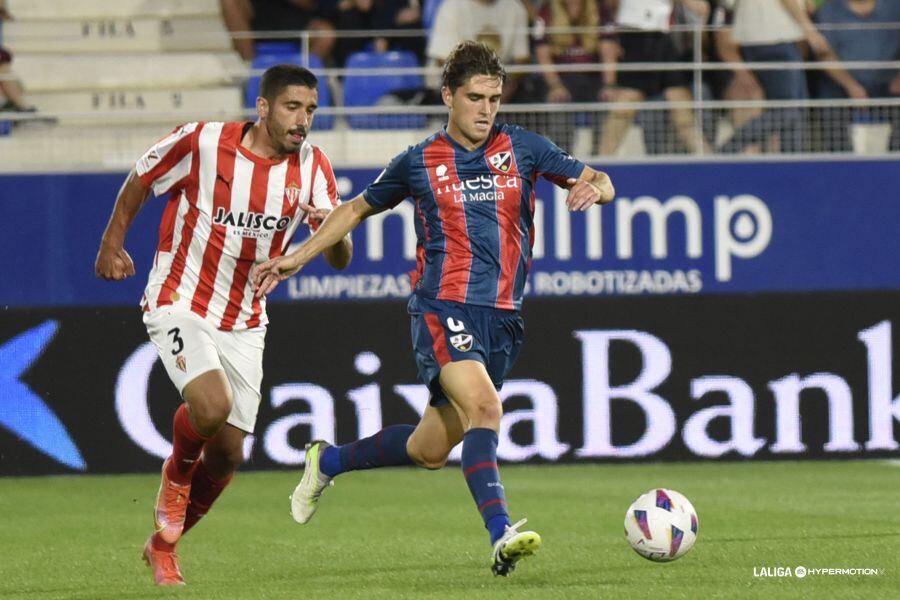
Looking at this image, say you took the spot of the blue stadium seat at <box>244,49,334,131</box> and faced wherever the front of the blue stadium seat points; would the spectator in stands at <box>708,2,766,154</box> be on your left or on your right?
on your left

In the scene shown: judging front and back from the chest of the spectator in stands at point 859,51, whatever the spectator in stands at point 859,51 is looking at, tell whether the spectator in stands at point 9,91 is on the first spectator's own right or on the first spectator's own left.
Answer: on the first spectator's own right

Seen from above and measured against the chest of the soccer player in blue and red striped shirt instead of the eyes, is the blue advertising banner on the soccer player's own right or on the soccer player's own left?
on the soccer player's own left

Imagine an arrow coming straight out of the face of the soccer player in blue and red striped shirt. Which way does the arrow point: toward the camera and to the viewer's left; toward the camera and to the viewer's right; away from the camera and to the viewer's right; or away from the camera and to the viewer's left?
toward the camera and to the viewer's right

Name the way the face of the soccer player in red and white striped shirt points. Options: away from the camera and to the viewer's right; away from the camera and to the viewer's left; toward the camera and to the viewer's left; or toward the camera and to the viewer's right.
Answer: toward the camera and to the viewer's right

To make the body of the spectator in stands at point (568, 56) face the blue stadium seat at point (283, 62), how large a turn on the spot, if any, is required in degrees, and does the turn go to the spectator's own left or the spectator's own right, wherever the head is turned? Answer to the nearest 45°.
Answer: approximately 90° to the spectator's own right

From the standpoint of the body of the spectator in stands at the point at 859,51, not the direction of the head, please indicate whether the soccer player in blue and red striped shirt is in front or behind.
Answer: in front

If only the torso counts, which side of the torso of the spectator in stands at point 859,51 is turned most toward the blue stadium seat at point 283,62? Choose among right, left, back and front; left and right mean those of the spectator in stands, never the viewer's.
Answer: right

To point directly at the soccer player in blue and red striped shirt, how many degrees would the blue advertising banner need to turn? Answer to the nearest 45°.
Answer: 0° — it already faces them
